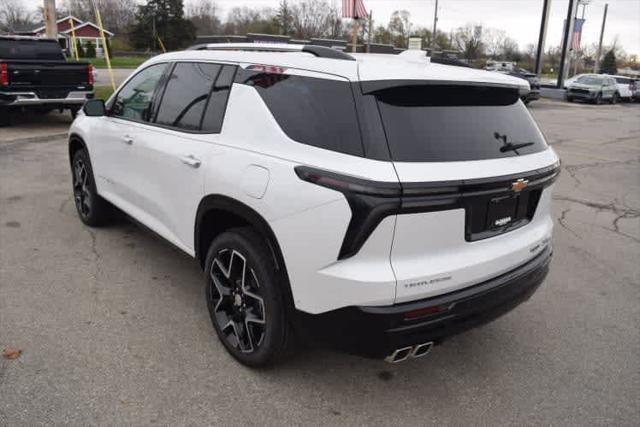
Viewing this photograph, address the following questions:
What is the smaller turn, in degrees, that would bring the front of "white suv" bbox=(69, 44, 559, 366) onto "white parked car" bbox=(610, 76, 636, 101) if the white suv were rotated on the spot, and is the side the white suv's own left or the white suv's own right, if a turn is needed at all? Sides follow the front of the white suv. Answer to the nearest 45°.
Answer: approximately 90° to the white suv's own right

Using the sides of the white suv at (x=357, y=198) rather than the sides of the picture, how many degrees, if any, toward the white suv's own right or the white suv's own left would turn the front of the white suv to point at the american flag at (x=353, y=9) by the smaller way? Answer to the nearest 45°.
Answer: approximately 45° to the white suv's own right

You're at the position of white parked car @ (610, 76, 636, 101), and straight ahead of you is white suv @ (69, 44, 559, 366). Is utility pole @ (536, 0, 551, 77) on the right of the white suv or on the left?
right

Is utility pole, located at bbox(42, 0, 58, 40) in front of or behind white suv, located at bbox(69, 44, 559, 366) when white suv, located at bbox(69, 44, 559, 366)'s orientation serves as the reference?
in front

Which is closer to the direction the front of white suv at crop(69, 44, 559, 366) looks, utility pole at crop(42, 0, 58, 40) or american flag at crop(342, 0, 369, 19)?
the utility pole

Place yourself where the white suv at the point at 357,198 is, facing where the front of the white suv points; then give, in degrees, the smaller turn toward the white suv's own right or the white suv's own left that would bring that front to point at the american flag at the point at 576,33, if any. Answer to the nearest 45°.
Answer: approximately 90° to the white suv's own right

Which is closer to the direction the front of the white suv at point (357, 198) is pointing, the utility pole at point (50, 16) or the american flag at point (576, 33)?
the utility pole

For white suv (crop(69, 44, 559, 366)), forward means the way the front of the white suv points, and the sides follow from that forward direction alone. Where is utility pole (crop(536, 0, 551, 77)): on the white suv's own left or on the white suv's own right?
on the white suv's own right

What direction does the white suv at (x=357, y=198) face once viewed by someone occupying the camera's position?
facing away from the viewer and to the left of the viewer

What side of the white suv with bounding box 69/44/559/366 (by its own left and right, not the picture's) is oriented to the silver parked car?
right
